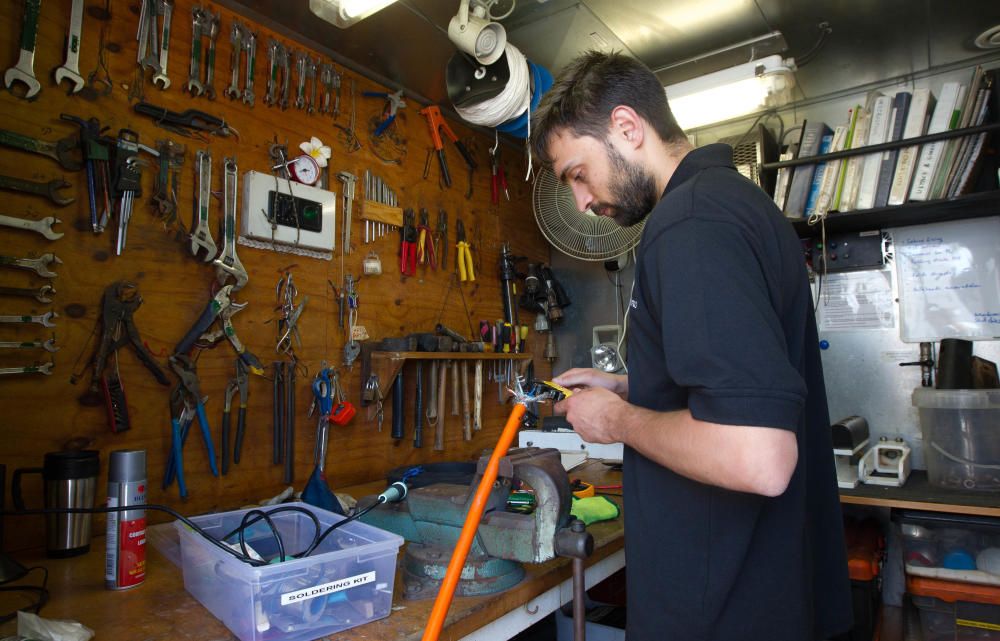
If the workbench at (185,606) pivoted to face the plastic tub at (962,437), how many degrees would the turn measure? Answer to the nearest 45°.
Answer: approximately 45° to its left

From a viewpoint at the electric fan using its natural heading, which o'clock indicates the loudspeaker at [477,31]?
The loudspeaker is roughly at 1 o'clock from the electric fan.

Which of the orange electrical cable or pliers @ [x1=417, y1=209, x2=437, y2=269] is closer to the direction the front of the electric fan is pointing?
the orange electrical cable

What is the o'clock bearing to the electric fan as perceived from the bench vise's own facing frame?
The electric fan is roughly at 8 o'clock from the bench vise.

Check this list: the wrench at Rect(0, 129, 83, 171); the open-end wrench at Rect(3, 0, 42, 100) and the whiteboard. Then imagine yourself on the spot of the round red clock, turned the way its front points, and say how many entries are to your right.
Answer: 2

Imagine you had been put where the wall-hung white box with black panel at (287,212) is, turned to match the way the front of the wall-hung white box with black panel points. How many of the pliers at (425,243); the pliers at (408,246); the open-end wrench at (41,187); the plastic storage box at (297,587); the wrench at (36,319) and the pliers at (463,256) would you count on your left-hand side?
3

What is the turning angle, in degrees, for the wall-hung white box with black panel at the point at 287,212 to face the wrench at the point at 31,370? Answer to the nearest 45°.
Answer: approximately 90° to its right

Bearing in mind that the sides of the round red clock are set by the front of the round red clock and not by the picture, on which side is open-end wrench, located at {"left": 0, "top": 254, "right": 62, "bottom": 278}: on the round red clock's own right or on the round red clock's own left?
on the round red clock's own right
